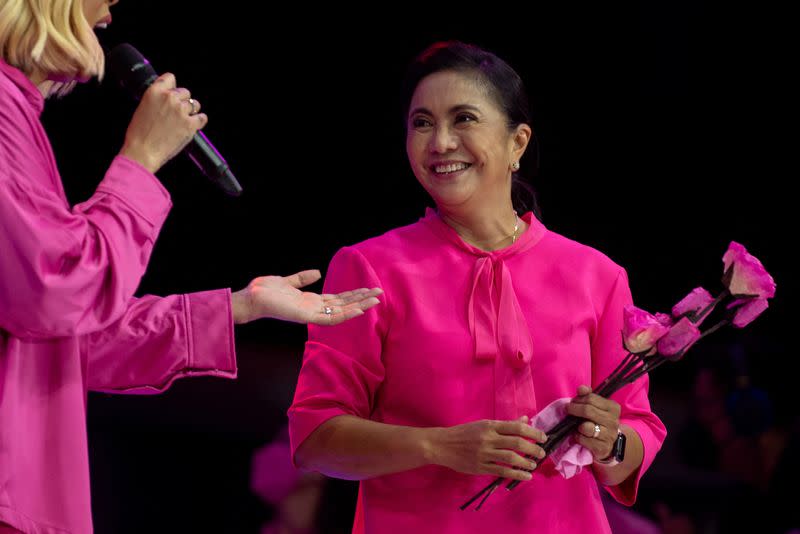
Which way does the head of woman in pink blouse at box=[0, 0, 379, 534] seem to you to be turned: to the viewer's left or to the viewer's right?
to the viewer's right

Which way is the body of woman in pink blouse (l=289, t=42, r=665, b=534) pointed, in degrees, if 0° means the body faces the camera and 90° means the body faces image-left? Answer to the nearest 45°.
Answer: approximately 0°

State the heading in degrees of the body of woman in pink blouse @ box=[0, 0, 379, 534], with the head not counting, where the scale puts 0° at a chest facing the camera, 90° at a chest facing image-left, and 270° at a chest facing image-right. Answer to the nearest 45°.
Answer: approximately 270°

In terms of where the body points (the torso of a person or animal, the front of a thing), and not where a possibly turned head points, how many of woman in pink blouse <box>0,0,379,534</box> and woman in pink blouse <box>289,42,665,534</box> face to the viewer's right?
1

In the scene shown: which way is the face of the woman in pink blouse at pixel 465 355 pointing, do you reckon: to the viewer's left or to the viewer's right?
to the viewer's left

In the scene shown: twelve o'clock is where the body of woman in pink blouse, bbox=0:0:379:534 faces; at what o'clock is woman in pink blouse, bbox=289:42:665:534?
woman in pink blouse, bbox=289:42:665:534 is roughly at 11 o'clock from woman in pink blouse, bbox=0:0:379:534.

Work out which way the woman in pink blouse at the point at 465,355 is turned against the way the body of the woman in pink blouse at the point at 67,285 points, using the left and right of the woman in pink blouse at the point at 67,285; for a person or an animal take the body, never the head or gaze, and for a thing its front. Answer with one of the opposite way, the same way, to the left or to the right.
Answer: to the right
